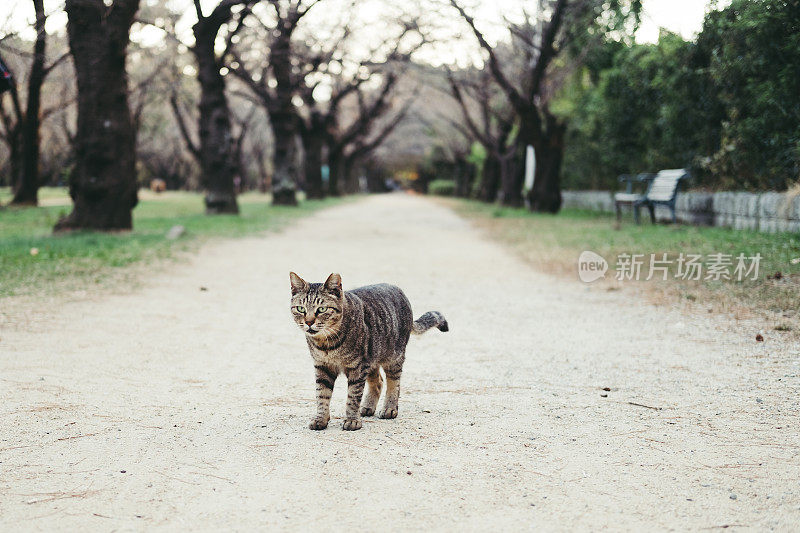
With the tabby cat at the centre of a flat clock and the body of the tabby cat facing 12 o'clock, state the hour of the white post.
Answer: The white post is roughly at 5 o'clock from the tabby cat.

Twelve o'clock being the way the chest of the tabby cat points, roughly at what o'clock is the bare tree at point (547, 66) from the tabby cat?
The bare tree is roughly at 5 o'clock from the tabby cat.

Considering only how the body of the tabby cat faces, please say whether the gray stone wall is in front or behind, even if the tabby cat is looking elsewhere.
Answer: behind

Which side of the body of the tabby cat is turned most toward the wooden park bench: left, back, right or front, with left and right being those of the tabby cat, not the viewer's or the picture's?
back

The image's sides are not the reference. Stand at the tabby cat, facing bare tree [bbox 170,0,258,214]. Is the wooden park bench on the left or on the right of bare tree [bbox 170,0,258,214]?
right

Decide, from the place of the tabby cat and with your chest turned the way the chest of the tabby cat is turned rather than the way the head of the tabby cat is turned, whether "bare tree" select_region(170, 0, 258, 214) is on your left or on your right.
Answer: on your right

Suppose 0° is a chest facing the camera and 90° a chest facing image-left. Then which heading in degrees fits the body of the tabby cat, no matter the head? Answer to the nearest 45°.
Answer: approximately 45°

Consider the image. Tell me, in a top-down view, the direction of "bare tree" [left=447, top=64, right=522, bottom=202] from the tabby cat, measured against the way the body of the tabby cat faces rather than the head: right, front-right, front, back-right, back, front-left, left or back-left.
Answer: back-right

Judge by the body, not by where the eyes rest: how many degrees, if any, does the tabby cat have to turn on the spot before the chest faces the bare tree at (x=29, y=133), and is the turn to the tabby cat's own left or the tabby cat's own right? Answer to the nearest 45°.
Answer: approximately 90° to the tabby cat's own right

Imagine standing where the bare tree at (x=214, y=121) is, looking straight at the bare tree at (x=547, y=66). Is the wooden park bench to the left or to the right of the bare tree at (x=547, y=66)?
right

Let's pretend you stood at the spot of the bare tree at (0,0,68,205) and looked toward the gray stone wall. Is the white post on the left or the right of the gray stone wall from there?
left
